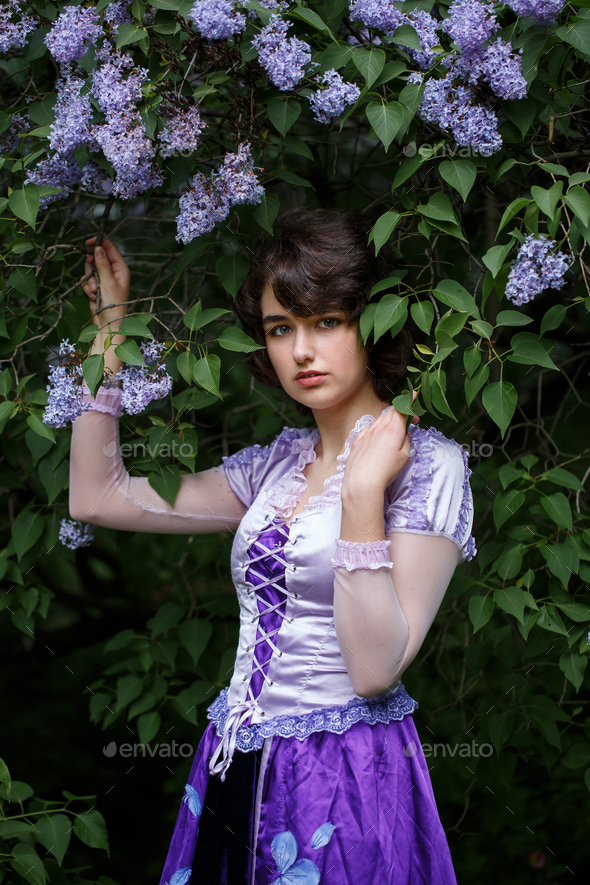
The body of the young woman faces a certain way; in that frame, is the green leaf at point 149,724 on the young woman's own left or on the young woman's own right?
on the young woman's own right

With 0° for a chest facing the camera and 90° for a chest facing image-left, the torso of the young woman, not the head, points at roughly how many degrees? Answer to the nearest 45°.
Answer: approximately 45°
